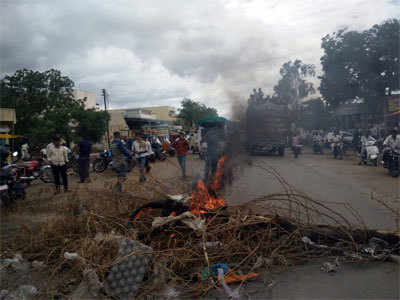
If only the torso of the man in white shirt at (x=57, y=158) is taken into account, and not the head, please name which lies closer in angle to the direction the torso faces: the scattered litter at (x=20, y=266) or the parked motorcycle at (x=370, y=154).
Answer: the scattered litter

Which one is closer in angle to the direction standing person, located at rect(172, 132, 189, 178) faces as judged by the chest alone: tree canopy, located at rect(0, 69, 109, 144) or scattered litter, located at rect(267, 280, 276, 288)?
the scattered litter

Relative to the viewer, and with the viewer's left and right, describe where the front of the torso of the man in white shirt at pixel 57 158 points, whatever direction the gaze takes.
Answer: facing the viewer

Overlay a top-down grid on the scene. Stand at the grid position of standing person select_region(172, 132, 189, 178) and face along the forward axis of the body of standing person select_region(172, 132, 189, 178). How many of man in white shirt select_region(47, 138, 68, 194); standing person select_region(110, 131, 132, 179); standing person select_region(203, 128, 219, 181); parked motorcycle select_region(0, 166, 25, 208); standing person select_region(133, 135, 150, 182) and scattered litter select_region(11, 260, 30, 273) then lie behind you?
0

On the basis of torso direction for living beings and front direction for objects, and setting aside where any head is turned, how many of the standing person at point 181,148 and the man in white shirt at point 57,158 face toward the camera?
2

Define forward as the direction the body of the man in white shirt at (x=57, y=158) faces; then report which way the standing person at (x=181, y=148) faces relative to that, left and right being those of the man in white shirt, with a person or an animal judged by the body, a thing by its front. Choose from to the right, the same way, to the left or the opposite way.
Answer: the same way

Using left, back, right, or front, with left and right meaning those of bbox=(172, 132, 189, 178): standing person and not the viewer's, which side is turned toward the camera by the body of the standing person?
front

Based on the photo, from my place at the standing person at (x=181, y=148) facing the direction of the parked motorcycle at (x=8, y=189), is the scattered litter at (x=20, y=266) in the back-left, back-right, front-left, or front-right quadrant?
front-left

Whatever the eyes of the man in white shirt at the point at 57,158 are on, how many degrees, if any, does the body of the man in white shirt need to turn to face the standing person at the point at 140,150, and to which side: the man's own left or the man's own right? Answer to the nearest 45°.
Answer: approximately 90° to the man's own left

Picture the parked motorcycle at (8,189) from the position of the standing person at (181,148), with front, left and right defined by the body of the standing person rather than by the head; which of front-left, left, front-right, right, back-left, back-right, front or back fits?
front-right

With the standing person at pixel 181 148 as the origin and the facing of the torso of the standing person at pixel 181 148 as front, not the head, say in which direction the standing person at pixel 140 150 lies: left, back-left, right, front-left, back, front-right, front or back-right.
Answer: front-right

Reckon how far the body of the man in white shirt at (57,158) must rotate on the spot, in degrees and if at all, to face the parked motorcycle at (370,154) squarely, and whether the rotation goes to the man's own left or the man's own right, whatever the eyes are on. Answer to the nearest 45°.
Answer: approximately 90° to the man's own left

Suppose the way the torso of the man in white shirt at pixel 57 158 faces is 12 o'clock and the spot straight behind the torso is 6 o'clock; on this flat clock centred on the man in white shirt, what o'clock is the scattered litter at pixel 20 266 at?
The scattered litter is roughly at 12 o'clock from the man in white shirt.
